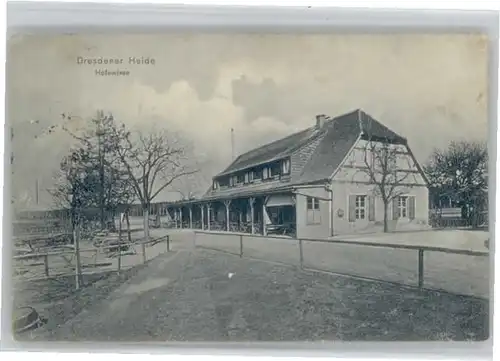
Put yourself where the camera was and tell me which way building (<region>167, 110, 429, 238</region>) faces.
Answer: facing the viewer and to the left of the viewer
